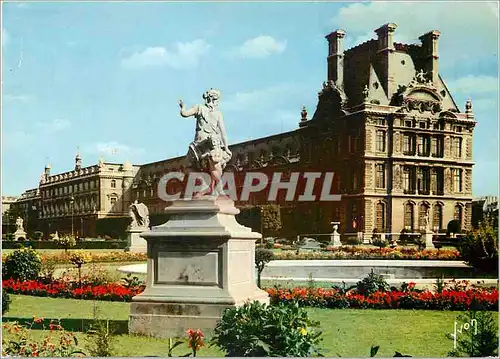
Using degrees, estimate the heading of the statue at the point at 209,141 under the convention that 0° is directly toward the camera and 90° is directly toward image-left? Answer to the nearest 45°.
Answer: approximately 0°

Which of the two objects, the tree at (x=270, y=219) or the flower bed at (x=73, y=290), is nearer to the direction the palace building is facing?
the flower bed

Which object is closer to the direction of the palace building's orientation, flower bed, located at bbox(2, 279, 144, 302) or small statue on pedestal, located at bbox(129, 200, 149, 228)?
the flower bed

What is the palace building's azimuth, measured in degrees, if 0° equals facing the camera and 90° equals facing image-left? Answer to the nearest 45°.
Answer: approximately 0°

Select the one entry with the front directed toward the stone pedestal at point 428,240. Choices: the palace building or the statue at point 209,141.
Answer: the palace building

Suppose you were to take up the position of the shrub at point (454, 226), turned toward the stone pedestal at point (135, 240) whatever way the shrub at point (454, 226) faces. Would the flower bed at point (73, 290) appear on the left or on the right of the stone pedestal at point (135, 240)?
left

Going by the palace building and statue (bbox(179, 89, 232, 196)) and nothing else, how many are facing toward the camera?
2

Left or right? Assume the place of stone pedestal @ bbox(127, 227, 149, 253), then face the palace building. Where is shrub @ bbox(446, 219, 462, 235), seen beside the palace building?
right
